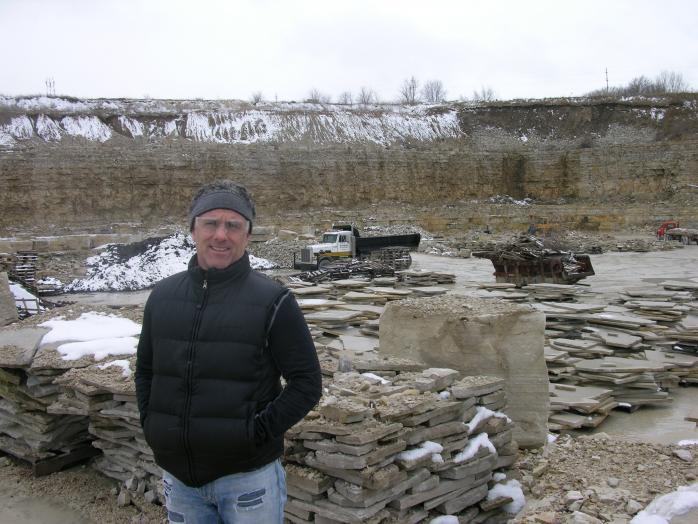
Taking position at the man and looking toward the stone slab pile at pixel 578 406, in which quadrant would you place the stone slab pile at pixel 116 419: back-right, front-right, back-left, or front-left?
front-left

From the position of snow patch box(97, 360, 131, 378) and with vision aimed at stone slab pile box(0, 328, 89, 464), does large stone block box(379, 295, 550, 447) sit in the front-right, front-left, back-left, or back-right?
back-right

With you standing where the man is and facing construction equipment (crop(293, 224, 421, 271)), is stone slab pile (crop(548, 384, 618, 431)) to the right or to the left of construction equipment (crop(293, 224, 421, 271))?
right

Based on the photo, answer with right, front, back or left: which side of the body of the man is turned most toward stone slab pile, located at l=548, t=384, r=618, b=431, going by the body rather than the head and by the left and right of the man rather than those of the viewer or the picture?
back

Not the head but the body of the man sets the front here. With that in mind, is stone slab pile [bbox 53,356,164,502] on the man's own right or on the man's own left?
on the man's own right

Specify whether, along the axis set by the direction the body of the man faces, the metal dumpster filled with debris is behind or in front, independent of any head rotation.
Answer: behind

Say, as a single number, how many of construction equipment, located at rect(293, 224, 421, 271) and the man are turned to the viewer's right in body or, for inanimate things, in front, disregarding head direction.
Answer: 0

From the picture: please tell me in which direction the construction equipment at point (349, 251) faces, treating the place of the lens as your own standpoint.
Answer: facing the viewer and to the left of the viewer

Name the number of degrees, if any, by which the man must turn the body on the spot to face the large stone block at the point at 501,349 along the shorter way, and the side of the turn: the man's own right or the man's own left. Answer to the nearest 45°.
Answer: approximately 180°

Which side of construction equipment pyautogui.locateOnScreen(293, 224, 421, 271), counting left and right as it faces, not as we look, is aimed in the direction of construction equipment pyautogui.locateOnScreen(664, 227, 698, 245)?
back

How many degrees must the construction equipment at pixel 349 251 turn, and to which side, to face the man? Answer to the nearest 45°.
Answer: approximately 45° to its left

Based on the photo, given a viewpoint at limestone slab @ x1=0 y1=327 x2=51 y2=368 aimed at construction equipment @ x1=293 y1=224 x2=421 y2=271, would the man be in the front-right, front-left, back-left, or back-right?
back-right

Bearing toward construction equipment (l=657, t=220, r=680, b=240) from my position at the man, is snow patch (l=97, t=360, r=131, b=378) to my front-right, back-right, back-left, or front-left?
front-left

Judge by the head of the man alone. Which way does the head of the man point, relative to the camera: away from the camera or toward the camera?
toward the camera
